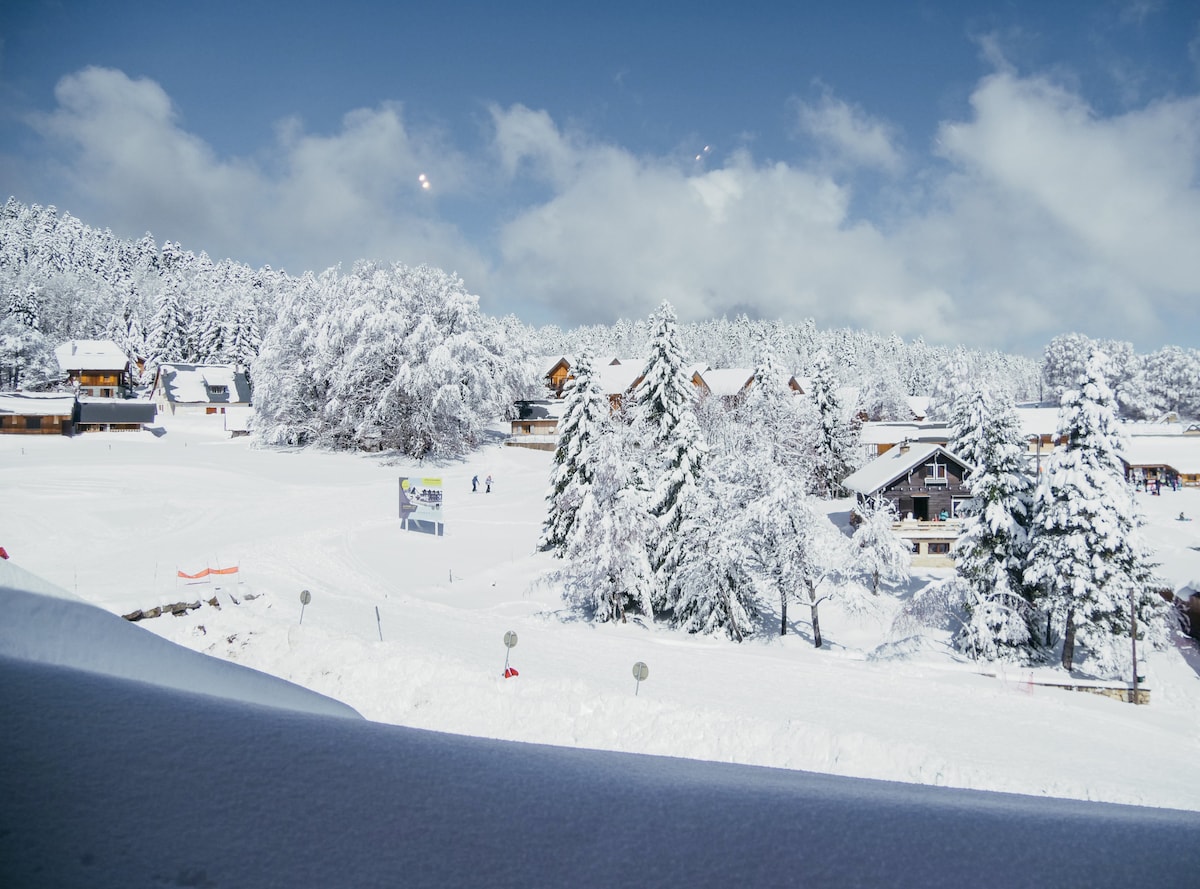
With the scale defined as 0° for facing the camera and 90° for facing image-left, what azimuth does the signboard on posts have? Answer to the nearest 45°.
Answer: approximately 0°

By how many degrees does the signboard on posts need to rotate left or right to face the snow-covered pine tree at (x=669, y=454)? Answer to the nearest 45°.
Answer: approximately 45° to its left

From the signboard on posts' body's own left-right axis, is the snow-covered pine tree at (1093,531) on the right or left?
on its left

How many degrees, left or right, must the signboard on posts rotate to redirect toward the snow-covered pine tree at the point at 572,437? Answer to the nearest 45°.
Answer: approximately 45° to its left

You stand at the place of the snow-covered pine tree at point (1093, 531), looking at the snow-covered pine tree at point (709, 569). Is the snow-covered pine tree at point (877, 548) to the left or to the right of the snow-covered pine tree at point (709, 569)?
right

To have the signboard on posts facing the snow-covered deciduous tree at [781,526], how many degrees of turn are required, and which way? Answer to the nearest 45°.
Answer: approximately 45° to its left

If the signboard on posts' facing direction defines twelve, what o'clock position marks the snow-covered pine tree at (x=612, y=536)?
The snow-covered pine tree is roughly at 11 o'clock from the signboard on posts.

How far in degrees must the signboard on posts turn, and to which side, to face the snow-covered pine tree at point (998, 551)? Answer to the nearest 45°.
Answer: approximately 45° to its left

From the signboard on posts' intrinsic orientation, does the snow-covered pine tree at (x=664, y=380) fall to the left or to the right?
on its left

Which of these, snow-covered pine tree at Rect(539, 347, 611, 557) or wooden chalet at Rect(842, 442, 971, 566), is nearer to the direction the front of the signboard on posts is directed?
the snow-covered pine tree
